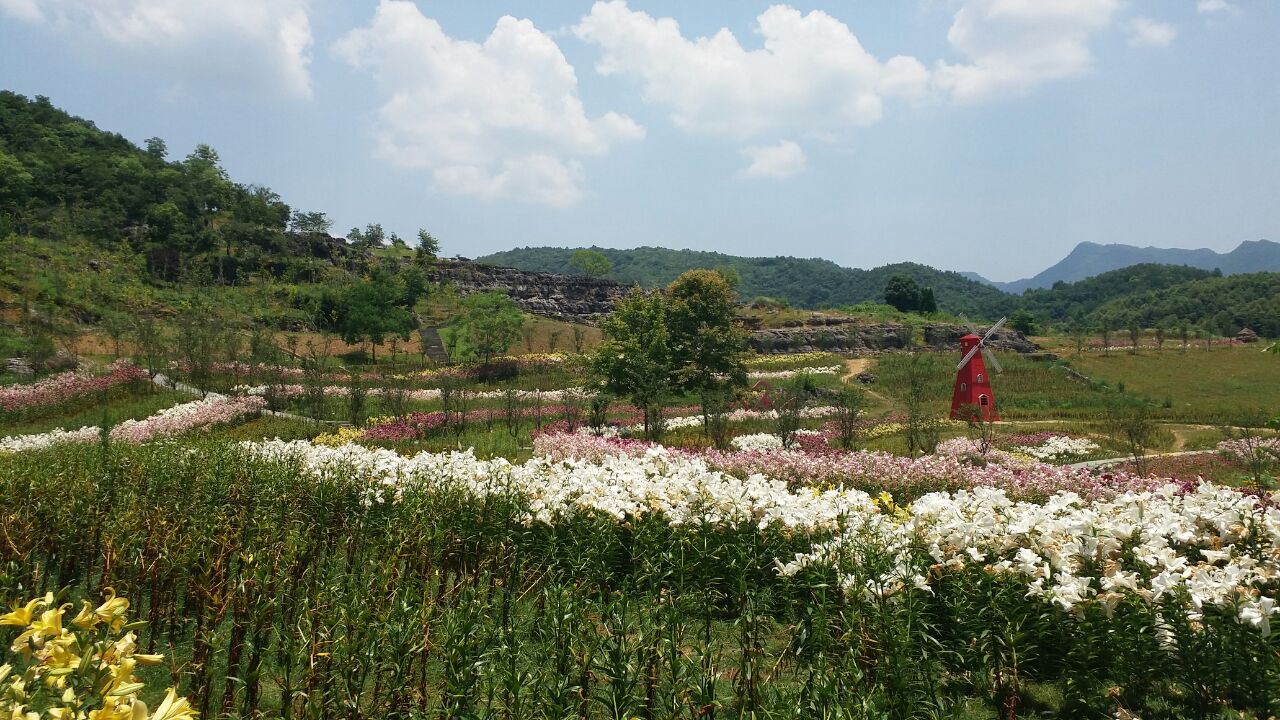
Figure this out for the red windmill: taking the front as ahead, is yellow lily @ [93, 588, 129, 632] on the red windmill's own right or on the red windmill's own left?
on the red windmill's own right

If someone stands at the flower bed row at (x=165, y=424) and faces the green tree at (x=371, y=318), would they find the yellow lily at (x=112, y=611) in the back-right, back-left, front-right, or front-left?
back-right

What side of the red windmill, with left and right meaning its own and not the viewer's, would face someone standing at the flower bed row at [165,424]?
right

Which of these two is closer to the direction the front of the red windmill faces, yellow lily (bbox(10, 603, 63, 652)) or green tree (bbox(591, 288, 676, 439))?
the yellow lily

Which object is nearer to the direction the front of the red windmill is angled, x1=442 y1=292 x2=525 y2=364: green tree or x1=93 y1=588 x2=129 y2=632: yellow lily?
the yellow lily

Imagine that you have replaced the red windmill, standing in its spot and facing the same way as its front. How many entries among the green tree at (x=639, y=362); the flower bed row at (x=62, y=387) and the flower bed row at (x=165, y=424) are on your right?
3

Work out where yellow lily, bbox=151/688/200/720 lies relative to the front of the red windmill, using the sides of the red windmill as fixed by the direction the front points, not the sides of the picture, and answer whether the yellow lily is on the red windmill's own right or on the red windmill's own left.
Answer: on the red windmill's own right

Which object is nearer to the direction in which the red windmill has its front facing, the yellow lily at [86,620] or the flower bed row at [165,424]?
the yellow lily

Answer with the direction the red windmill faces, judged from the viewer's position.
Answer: facing the viewer and to the right of the viewer

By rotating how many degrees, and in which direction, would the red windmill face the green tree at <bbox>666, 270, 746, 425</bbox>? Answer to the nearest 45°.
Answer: approximately 135° to its right

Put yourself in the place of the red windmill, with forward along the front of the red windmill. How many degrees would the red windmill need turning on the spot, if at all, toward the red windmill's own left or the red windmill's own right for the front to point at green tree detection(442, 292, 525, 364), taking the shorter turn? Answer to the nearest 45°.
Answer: approximately 135° to the red windmill's own right

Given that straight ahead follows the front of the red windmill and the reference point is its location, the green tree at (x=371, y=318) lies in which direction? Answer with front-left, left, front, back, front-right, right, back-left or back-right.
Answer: back-right

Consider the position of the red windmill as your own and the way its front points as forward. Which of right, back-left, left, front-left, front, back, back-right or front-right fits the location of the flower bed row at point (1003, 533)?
front-right

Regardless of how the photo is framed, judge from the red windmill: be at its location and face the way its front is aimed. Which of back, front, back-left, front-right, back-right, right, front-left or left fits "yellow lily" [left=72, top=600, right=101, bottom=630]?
front-right

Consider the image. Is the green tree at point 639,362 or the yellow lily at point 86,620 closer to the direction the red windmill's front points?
the yellow lily

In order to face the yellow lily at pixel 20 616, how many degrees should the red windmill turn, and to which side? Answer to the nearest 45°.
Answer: approximately 45° to its right

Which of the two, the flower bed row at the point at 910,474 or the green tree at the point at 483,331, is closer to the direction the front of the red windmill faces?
the flower bed row
